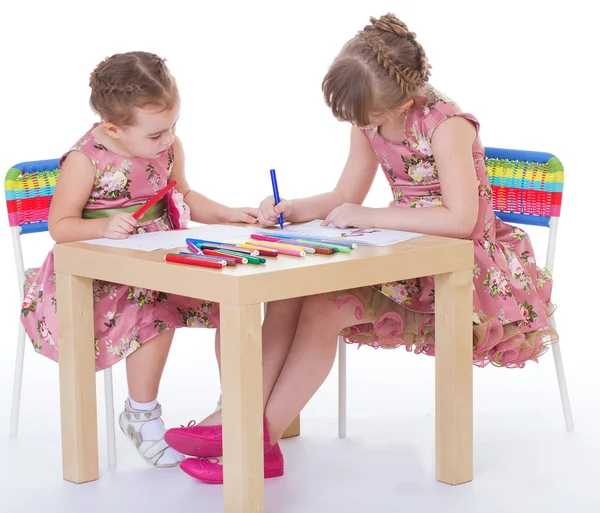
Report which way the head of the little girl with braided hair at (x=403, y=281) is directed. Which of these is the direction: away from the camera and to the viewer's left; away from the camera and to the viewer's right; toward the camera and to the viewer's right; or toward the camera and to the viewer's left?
toward the camera and to the viewer's left

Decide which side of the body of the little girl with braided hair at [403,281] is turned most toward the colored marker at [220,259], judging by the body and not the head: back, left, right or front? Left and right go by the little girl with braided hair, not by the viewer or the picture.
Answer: front

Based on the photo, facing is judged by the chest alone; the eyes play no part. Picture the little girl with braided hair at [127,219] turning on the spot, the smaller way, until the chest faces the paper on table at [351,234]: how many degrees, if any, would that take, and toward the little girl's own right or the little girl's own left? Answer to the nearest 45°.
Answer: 0° — they already face it

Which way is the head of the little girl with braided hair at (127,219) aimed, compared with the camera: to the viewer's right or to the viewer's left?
to the viewer's right

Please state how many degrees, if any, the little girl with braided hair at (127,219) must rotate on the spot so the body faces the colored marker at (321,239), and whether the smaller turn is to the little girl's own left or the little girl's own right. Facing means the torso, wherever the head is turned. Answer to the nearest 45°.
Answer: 0° — they already face it

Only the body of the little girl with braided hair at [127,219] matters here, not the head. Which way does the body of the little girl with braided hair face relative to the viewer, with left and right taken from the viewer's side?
facing the viewer and to the right of the viewer

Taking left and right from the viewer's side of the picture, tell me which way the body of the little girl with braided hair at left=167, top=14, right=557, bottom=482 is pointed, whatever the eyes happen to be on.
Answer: facing the viewer and to the left of the viewer
